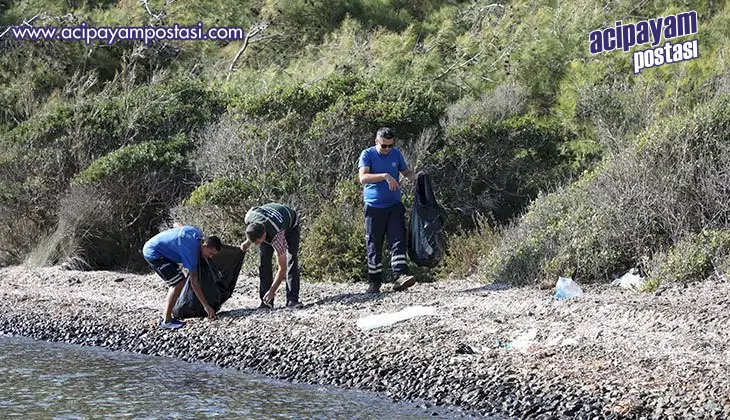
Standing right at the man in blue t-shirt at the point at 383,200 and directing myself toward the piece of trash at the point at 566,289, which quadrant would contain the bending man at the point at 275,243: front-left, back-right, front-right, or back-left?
back-right

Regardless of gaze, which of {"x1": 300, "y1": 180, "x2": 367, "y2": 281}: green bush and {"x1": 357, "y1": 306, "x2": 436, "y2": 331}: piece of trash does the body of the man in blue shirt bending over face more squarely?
the piece of trash

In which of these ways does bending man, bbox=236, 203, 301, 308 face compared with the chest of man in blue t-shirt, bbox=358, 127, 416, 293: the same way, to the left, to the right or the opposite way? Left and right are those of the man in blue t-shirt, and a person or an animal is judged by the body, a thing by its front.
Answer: to the right

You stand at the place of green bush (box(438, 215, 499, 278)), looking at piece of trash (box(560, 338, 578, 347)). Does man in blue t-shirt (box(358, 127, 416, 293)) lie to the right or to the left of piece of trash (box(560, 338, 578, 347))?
right

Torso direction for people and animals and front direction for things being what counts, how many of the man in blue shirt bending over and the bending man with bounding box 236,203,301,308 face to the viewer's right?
1

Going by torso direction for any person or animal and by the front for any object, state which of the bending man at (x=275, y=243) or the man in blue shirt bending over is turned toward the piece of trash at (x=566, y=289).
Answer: the man in blue shirt bending over

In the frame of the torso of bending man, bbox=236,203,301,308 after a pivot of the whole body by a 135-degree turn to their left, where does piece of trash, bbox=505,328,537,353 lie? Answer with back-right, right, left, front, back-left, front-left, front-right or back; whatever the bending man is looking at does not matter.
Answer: front-right

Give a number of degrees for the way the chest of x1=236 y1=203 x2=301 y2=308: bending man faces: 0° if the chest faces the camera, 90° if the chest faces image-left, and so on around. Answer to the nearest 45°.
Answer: approximately 45°

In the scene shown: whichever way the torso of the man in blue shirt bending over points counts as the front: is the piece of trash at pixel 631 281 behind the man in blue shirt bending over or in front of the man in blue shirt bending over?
in front

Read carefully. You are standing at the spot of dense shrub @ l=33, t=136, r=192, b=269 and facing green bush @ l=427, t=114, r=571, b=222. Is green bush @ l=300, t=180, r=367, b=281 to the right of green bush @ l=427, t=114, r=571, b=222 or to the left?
right

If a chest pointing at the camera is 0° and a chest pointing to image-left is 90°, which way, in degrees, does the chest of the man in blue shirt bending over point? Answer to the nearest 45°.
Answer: approximately 270°

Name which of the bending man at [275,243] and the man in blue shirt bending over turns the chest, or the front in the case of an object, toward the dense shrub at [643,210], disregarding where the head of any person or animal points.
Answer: the man in blue shirt bending over

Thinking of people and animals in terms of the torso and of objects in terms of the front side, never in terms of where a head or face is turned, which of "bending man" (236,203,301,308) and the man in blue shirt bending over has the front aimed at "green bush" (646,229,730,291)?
the man in blue shirt bending over

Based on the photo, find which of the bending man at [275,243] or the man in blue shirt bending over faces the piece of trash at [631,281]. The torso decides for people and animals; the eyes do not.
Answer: the man in blue shirt bending over
